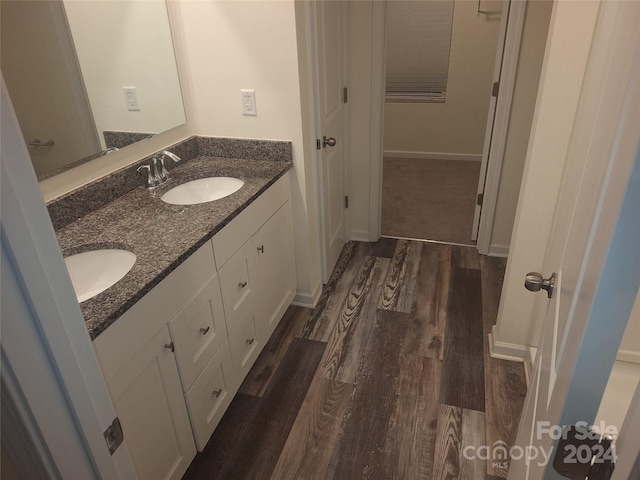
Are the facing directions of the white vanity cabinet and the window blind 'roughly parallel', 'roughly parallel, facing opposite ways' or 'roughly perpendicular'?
roughly perpendicular

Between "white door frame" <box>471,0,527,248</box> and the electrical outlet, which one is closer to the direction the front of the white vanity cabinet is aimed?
the white door frame

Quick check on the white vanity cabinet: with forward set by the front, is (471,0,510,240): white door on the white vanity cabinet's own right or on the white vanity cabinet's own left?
on the white vanity cabinet's own left

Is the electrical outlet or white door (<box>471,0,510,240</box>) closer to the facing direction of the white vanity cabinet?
the white door

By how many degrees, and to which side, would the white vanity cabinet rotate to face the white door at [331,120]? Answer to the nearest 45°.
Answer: approximately 90° to its left

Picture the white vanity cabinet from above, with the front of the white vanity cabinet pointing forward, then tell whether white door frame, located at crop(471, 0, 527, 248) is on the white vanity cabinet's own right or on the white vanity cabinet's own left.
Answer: on the white vanity cabinet's own left

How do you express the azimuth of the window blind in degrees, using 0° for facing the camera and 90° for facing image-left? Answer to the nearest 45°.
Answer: approximately 0°

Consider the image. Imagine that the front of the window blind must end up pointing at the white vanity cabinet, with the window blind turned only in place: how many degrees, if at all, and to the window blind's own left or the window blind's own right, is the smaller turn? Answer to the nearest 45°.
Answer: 0° — it already faces it
